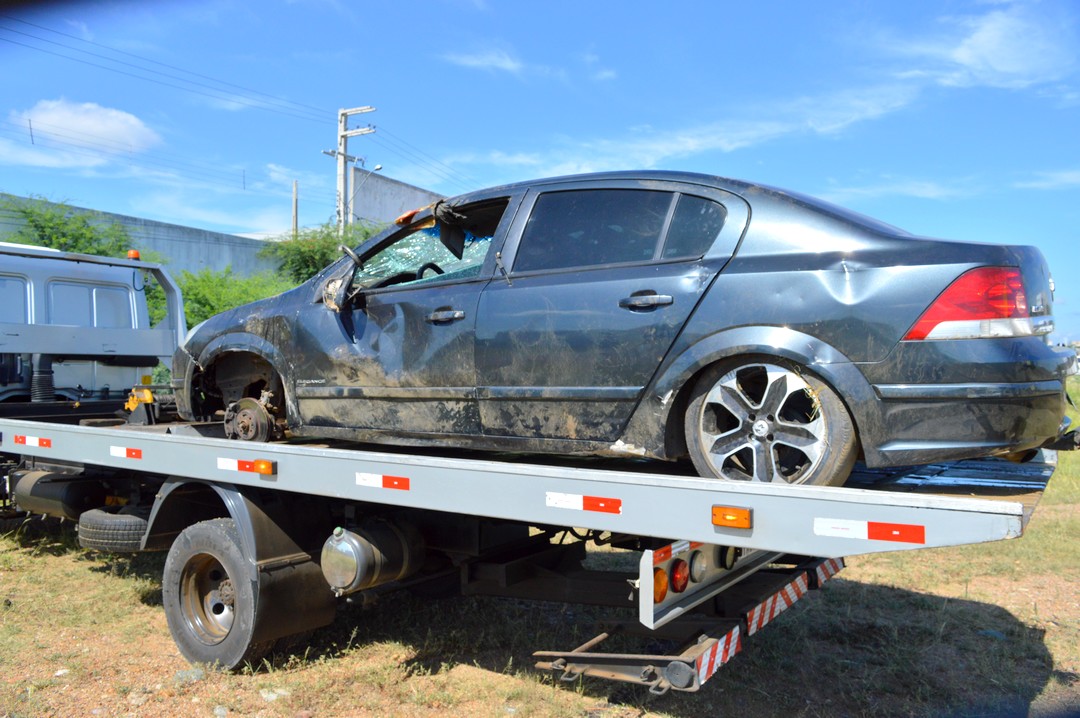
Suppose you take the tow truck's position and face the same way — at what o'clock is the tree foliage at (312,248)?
The tree foliage is roughly at 1 o'clock from the tow truck.

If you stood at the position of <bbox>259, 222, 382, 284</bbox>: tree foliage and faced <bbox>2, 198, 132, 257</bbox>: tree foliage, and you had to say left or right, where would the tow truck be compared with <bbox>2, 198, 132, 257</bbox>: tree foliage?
left

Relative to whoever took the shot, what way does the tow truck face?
facing away from the viewer and to the left of the viewer
